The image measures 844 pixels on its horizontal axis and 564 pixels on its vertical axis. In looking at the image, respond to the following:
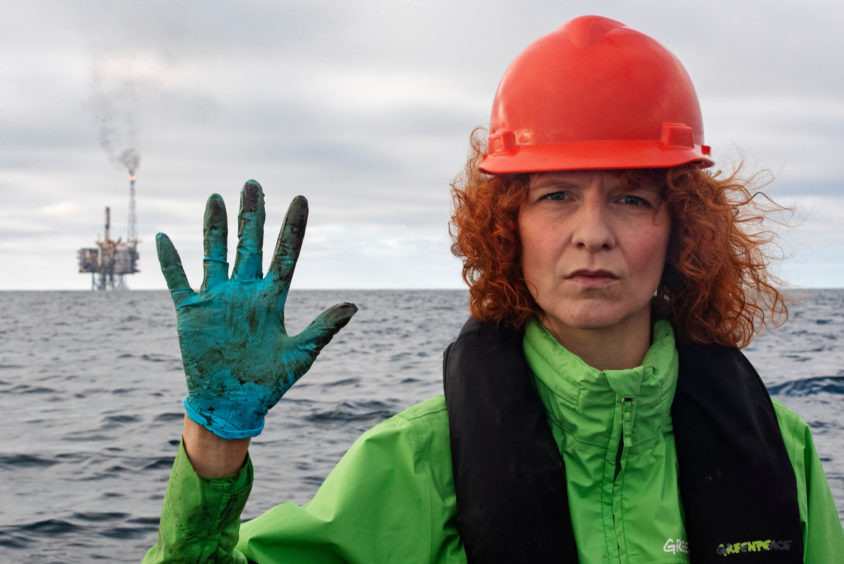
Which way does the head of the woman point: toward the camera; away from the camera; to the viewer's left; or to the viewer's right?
toward the camera

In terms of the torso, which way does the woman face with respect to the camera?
toward the camera
